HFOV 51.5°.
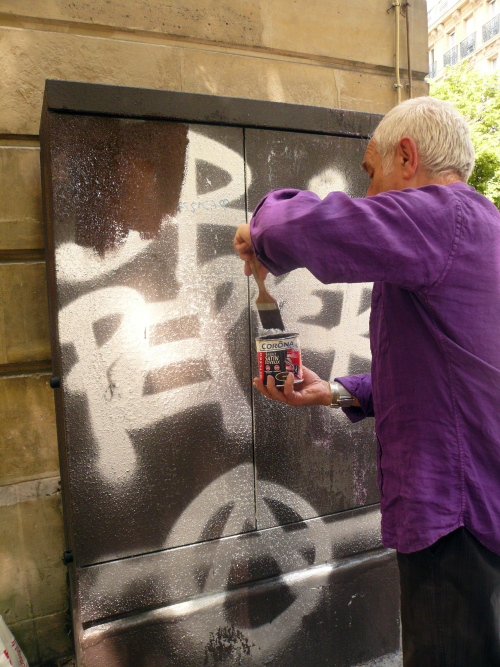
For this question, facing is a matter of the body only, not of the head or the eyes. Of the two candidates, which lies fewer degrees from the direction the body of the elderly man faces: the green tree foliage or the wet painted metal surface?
the wet painted metal surface

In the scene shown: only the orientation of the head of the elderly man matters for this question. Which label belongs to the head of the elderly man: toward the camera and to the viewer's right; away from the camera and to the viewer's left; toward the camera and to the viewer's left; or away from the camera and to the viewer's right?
away from the camera and to the viewer's left

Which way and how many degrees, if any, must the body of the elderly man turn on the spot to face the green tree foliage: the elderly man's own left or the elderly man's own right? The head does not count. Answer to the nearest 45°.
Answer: approximately 90° to the elderly man's own right

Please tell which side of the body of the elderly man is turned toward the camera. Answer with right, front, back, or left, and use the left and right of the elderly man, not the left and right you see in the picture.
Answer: left
